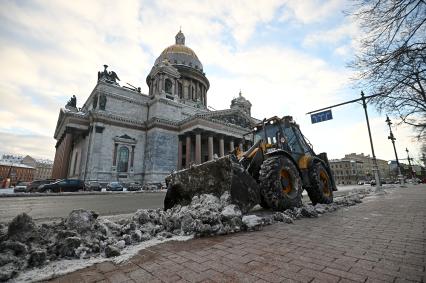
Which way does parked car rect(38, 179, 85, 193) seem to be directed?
to the viewer's left

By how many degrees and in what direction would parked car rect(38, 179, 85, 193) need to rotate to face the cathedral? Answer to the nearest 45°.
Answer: approximately 135° to its right

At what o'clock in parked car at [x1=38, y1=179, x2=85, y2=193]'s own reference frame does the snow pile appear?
The snow pile is roughly at 9 o'clock from the parked car.

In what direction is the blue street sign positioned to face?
toward the camera

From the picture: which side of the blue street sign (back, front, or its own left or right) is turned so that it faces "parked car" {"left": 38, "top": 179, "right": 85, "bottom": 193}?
right

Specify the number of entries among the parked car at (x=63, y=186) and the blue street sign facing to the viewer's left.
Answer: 1

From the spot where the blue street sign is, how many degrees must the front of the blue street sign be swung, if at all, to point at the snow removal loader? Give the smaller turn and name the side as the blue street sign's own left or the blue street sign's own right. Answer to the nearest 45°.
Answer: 0° — it already faces it

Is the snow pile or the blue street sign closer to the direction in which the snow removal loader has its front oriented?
the snow pile

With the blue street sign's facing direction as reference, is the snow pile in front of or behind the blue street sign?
in front

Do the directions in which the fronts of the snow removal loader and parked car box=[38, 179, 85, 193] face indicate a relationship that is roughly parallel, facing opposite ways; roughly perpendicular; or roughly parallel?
roughly parallel

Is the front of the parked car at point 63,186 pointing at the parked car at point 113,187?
no

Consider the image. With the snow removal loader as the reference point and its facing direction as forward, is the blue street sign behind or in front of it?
behind

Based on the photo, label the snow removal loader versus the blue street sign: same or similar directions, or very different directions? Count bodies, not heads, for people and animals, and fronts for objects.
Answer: same or similar directions

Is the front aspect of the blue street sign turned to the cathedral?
no

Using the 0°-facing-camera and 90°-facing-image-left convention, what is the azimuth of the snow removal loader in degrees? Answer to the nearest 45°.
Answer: approximately 45°
